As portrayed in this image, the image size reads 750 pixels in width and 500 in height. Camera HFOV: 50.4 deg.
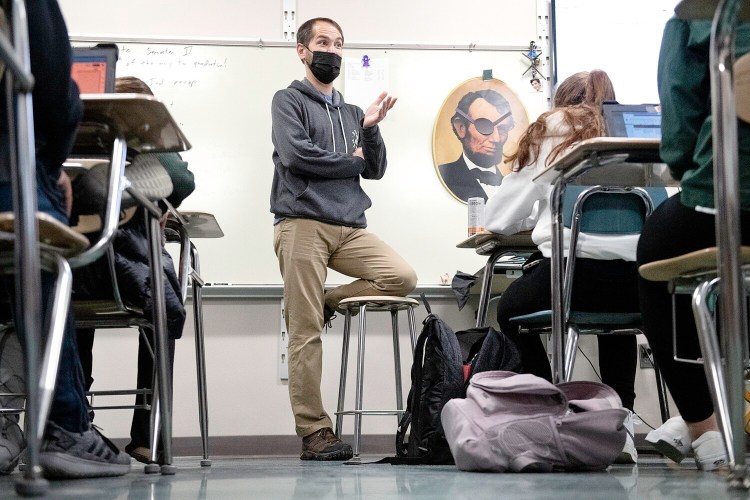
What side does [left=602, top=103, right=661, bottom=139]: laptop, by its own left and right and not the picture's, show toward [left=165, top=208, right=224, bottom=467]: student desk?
right

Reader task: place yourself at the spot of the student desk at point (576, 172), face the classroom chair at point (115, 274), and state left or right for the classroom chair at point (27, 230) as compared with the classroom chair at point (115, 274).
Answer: left

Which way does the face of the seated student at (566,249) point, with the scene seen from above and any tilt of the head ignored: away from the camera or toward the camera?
away from the camera

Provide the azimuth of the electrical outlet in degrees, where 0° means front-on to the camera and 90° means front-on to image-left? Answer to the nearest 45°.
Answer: approximately 0°

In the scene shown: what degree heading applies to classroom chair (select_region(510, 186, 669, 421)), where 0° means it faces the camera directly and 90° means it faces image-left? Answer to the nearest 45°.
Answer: approximately 135°

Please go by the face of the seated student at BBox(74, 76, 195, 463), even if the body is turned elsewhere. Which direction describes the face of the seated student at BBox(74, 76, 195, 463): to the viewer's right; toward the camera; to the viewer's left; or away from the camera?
away from the camera
